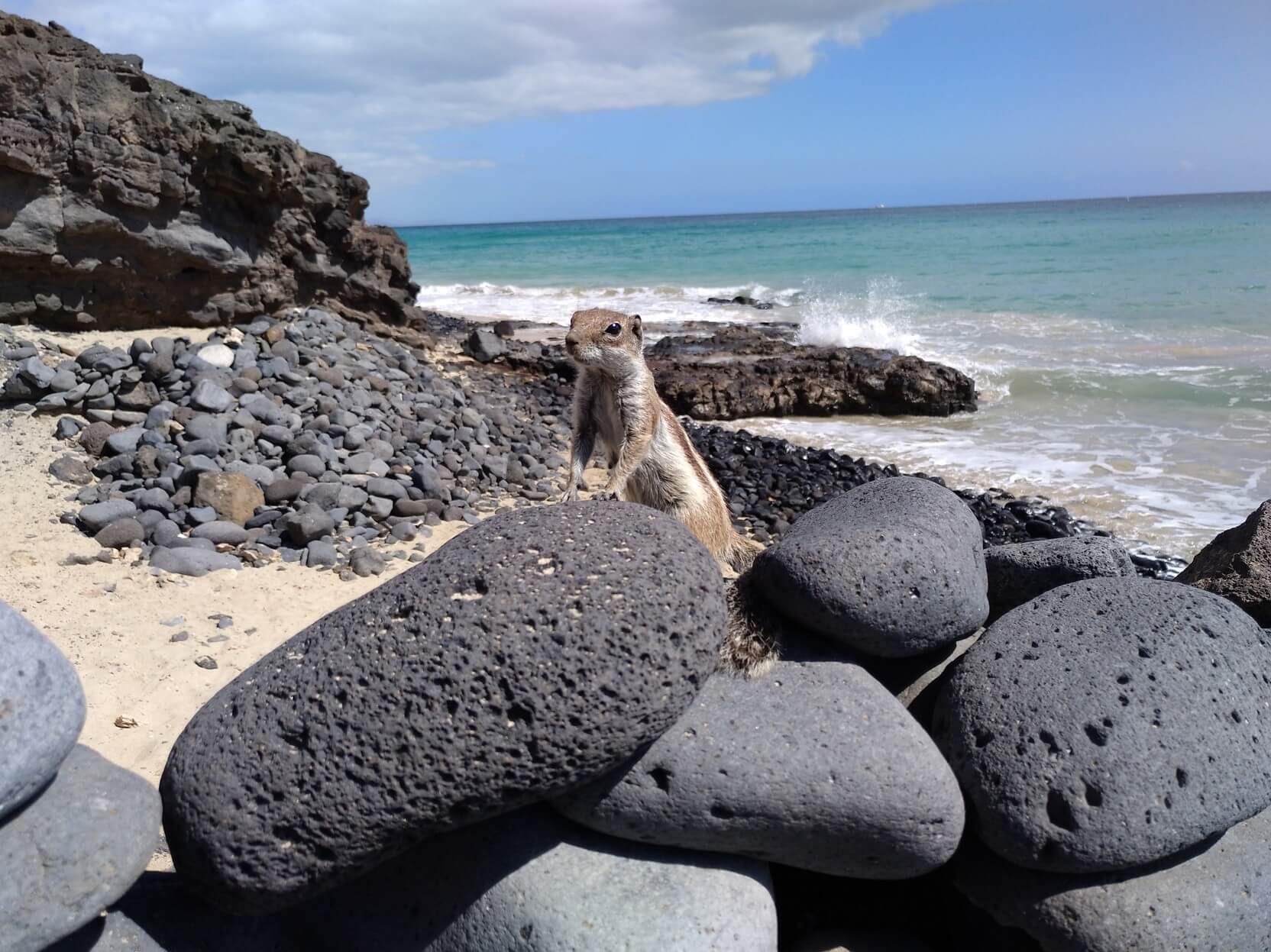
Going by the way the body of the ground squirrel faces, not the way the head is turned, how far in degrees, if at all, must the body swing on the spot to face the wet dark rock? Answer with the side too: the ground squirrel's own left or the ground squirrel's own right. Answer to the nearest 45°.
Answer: approximately 135° to the ground squirrel's own right

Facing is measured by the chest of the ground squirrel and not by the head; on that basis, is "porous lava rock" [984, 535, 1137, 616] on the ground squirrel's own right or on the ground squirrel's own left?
on the ground squirrel's own left

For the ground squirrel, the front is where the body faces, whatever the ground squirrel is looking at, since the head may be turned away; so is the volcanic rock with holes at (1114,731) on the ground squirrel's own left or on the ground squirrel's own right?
on the ground squirrel's own left

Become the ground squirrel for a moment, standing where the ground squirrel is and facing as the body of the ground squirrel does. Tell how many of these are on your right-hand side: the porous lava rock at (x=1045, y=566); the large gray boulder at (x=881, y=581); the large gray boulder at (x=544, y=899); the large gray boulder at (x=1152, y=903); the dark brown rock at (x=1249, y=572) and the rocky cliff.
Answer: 1

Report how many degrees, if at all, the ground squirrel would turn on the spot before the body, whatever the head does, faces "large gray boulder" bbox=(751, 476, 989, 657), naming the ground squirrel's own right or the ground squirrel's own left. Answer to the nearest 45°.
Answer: approximately 90° to the ground squirrel's own left

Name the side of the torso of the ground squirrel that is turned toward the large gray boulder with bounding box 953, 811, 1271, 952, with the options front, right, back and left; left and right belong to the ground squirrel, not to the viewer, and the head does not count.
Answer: left

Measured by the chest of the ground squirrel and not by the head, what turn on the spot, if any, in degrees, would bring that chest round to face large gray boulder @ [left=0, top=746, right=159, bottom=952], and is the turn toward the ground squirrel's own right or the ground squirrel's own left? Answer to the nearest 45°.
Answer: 0° — it already faces it

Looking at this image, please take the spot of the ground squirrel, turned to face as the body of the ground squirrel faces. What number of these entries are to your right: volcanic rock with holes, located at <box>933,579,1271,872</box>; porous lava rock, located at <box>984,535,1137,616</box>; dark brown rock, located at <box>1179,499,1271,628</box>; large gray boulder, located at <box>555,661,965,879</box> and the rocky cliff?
1

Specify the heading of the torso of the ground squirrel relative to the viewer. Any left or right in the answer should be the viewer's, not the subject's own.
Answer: facing the viewer and to the left of the viewer

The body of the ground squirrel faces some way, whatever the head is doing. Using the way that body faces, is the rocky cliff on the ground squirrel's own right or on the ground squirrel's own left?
on the ground squirrel's own right

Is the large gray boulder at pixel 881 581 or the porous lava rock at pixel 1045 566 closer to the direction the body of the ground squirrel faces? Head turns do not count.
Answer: the large gray boulder

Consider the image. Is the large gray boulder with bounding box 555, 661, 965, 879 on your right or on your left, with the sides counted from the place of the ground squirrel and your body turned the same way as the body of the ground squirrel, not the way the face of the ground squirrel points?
on your left

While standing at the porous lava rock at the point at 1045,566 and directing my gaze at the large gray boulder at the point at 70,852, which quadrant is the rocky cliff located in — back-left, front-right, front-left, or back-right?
front-right

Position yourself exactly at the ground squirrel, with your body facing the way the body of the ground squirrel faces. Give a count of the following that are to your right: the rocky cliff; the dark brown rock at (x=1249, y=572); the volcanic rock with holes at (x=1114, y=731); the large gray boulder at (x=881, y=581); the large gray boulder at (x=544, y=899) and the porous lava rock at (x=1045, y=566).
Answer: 1

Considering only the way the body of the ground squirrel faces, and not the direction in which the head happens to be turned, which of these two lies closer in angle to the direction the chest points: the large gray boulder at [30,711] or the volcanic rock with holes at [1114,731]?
the large gray boulder

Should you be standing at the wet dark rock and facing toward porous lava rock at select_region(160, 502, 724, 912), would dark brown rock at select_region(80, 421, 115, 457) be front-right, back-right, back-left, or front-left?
front-right

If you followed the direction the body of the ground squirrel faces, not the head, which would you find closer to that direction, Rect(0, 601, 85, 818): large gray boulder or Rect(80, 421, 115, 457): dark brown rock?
the large gray boulder
